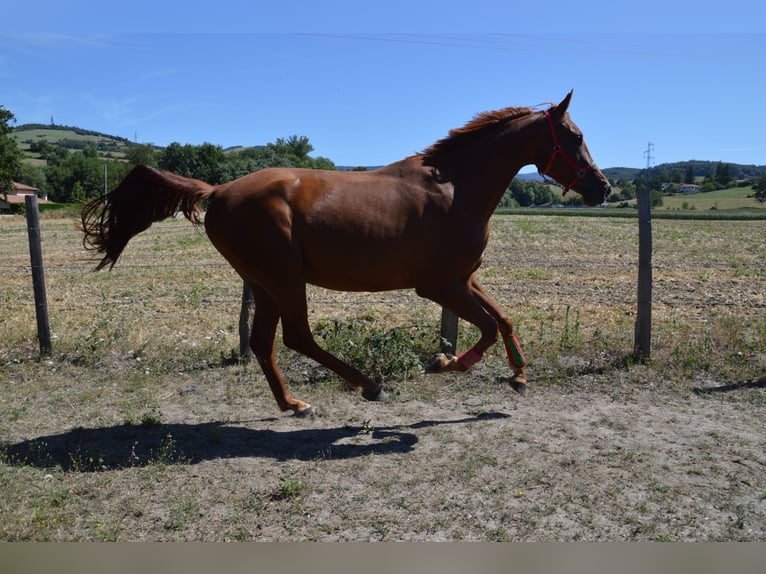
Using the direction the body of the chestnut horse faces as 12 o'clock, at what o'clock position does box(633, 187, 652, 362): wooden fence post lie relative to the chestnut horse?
The wooden fence post is roughly at 11 o'clock from the chestnut horse.

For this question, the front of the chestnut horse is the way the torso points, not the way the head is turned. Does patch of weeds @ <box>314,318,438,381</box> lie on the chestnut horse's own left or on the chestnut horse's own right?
on the chestnut horse's own left

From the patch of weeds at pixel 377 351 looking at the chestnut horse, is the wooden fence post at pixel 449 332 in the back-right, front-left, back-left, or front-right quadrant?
back-left

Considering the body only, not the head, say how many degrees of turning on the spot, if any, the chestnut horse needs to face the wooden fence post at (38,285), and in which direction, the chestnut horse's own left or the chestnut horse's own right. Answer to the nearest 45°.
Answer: approximately 135° to the chestnut horse's own left

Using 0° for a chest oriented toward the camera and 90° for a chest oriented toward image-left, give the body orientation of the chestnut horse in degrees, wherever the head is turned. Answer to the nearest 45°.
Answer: approximately 270°

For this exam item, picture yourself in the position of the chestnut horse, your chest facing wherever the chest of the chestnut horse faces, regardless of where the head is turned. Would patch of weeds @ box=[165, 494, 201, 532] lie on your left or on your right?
on your right

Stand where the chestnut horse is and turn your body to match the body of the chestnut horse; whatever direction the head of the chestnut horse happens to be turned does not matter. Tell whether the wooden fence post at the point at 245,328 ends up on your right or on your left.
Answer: on your left
